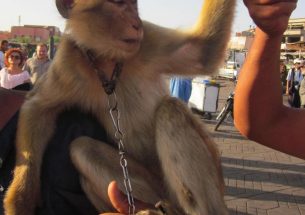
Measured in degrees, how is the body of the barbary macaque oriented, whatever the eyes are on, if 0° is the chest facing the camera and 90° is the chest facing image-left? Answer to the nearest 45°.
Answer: approximately 0°

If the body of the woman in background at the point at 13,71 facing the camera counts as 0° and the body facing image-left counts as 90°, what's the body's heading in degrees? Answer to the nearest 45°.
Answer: approximately 0°

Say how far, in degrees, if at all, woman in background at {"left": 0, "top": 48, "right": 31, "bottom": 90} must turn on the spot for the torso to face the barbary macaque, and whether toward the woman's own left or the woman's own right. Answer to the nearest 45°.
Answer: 0° — they already face it

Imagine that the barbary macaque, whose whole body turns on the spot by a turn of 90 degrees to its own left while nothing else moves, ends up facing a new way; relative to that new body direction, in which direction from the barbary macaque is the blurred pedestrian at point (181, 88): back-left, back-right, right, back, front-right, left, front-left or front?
left

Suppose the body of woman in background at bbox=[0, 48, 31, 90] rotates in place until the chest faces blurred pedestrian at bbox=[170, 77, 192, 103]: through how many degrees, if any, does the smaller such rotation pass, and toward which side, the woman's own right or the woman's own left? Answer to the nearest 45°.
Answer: approximately 90° to the woman's own left

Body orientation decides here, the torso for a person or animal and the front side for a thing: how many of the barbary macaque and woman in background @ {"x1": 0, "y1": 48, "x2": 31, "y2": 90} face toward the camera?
2

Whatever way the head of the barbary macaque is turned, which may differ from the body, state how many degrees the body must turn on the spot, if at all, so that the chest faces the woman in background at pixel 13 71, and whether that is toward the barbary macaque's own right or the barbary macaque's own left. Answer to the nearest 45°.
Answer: approximately 180°
